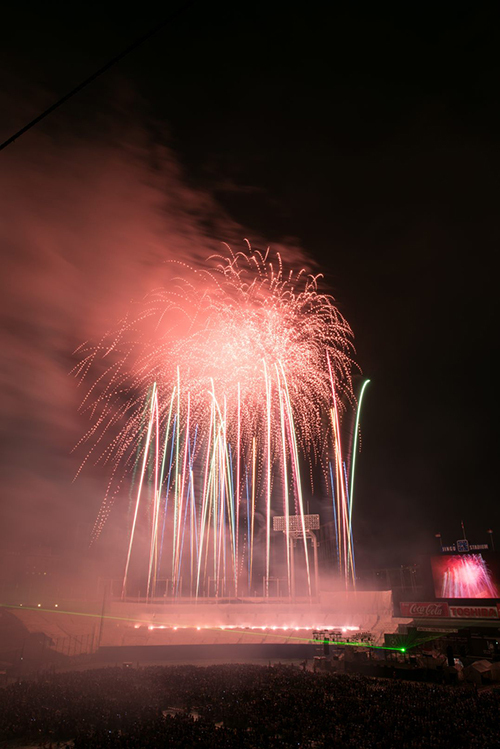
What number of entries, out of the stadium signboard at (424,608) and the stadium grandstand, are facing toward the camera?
2

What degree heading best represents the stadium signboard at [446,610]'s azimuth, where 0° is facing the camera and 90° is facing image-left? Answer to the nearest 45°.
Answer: approximately 0°

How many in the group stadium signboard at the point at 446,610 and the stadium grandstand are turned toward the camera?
2

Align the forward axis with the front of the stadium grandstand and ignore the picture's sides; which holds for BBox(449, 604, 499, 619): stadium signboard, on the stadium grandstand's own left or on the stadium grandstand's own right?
on the stadium grandstand's own left

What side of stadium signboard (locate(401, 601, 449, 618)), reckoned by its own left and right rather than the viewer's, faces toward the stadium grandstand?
right

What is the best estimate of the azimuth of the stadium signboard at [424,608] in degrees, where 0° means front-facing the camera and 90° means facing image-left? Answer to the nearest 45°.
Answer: approximately 0°

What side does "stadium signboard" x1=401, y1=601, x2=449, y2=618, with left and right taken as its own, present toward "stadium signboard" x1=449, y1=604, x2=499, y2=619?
left

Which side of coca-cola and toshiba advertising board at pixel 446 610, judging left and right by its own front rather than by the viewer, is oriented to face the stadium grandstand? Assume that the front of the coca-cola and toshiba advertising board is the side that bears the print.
right
